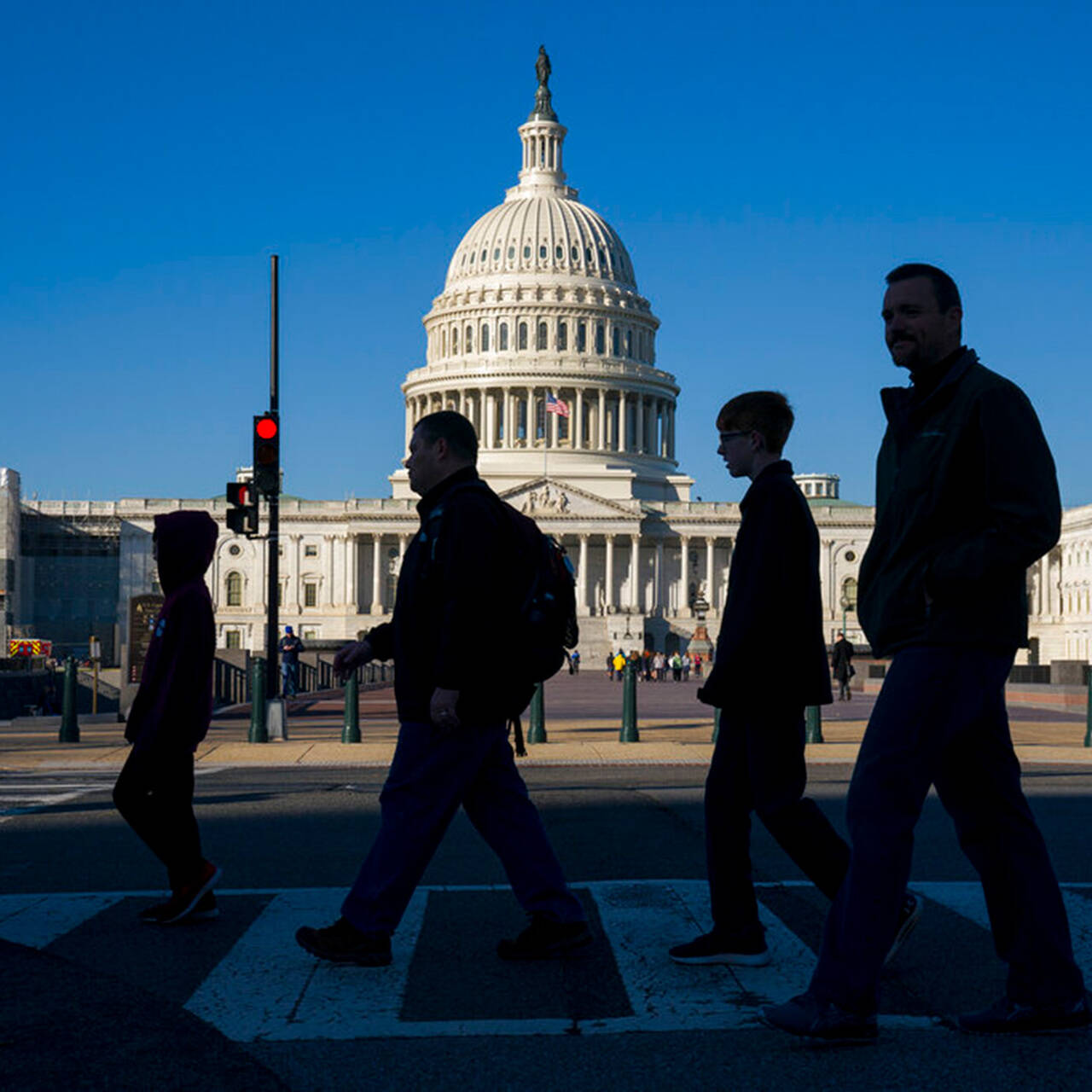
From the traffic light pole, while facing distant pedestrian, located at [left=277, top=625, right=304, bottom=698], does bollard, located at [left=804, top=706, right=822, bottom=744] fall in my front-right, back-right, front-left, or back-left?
back-right

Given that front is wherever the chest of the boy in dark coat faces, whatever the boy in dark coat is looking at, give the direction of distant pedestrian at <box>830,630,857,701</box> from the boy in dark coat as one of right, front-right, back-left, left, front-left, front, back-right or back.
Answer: right

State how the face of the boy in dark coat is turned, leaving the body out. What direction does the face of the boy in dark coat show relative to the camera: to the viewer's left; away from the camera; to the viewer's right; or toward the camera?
to the viewer's left

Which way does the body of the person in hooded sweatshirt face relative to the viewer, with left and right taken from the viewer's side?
facing to the left of the viewer

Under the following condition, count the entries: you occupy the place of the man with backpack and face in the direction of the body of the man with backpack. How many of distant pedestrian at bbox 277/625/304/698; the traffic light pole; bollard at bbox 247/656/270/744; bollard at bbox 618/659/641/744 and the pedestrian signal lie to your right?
5

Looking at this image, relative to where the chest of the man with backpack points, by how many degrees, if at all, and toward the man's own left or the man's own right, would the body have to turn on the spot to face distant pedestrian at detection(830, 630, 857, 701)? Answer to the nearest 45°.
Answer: approximately 90° to the man's own right

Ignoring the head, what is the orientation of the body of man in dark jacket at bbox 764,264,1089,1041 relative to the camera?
to the viewer's left

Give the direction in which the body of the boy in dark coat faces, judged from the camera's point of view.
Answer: to the viewer's left

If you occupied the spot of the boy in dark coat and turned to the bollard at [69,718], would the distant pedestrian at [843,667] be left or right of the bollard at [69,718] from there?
right

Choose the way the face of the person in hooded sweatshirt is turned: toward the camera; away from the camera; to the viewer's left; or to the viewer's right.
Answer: to the viewer's left

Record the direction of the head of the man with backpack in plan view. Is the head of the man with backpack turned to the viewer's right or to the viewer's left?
to the viewer's left

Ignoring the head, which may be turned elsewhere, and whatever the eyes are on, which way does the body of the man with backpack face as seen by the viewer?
to the viewer's left

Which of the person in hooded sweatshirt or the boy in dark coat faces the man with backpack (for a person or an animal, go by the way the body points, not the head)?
the boy in dark coat

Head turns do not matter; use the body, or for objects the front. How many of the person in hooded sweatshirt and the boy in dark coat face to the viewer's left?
2
